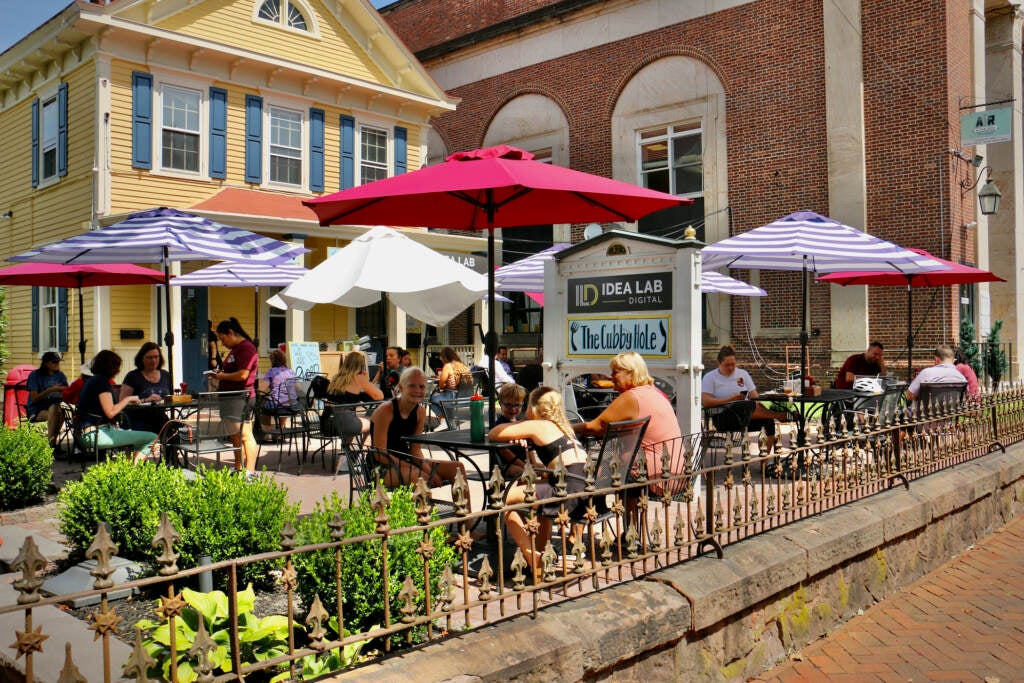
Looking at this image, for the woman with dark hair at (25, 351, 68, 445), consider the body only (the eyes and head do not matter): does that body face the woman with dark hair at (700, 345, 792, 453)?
yes

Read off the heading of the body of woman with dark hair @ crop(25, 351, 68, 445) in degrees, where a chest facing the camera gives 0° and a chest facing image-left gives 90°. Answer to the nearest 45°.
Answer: approximately 315°

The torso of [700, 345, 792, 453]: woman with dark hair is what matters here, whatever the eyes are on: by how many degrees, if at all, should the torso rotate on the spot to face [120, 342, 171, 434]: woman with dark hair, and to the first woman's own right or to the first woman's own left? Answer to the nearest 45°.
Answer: approximately 90° to the first woman's own right

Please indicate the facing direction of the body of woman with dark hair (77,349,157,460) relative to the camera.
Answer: to the viewer's right

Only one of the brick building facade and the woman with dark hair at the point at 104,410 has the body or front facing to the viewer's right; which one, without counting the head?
the woman with dark hair

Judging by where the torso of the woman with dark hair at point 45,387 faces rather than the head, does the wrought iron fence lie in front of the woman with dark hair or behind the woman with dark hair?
in front

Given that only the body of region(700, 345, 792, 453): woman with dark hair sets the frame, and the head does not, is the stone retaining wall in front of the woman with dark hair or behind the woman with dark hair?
in front

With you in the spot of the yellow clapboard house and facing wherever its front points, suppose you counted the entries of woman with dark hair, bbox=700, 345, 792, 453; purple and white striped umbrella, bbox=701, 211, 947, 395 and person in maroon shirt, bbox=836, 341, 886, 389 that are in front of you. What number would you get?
3

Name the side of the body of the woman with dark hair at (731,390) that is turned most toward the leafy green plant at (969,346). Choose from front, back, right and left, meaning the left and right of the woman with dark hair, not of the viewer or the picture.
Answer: left

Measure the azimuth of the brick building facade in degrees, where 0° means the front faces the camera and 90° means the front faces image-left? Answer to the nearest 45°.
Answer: approximately 45°

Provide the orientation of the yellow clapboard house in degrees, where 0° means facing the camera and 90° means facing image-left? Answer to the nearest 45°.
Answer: approximately 315°
